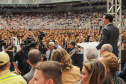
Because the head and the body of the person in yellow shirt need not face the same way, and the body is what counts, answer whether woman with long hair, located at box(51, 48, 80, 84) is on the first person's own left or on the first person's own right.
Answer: on the first person's own right

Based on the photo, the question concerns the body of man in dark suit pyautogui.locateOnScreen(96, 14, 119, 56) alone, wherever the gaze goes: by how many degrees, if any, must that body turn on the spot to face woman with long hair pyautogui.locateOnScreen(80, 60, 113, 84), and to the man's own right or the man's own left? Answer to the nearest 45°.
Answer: approximately 135° to the man's own left

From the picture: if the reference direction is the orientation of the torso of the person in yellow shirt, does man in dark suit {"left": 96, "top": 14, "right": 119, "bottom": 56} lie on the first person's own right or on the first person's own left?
on the first person's own right

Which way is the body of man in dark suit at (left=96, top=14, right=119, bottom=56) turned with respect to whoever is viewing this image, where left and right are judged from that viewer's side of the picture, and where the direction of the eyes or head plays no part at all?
facing away from the viewer and to the left of the viewer

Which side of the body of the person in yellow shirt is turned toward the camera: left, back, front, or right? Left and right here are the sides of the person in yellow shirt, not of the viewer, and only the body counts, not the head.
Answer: back

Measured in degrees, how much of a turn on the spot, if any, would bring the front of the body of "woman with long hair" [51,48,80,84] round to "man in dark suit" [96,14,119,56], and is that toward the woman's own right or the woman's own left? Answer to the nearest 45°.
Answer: approximately 90° to the woman's own right

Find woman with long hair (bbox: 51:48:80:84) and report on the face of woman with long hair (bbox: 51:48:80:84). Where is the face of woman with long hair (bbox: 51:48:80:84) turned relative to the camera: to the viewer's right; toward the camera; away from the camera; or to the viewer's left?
away from the camera

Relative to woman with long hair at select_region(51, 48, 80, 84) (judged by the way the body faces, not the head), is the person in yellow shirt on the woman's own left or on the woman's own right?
on the woman's own left
